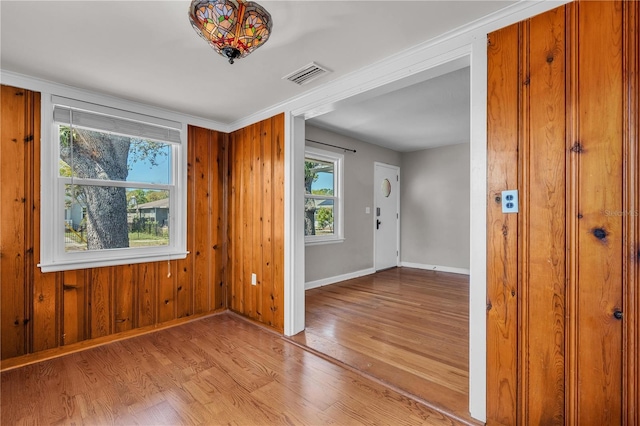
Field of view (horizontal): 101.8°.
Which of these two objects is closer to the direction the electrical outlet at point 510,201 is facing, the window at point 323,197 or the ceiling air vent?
the ceiling air vent

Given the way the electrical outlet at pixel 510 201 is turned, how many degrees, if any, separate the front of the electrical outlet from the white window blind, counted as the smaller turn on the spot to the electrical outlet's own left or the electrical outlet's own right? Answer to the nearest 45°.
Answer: approximately 90° to the electrical outlet's own right

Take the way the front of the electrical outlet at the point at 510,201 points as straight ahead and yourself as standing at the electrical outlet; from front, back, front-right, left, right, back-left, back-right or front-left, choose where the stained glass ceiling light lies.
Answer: front-right

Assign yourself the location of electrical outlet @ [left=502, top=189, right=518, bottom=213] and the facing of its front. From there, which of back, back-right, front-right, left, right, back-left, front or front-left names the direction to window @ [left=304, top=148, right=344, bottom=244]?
back-right

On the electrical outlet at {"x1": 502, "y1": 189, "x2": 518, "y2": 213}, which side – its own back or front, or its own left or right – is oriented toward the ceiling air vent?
right

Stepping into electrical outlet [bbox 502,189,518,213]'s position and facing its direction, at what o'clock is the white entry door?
The white entry door is roughly at 5 o'clock from the electrical outlet.

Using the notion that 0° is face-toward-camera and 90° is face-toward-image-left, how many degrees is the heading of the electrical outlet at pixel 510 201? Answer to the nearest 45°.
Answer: approximately 0°

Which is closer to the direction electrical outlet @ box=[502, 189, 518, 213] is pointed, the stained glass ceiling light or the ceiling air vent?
the stained glass ceiling light

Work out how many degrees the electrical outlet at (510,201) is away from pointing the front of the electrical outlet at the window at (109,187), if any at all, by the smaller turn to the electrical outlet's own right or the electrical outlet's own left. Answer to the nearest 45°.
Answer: approximately 90° to the electrical outlet's own right
